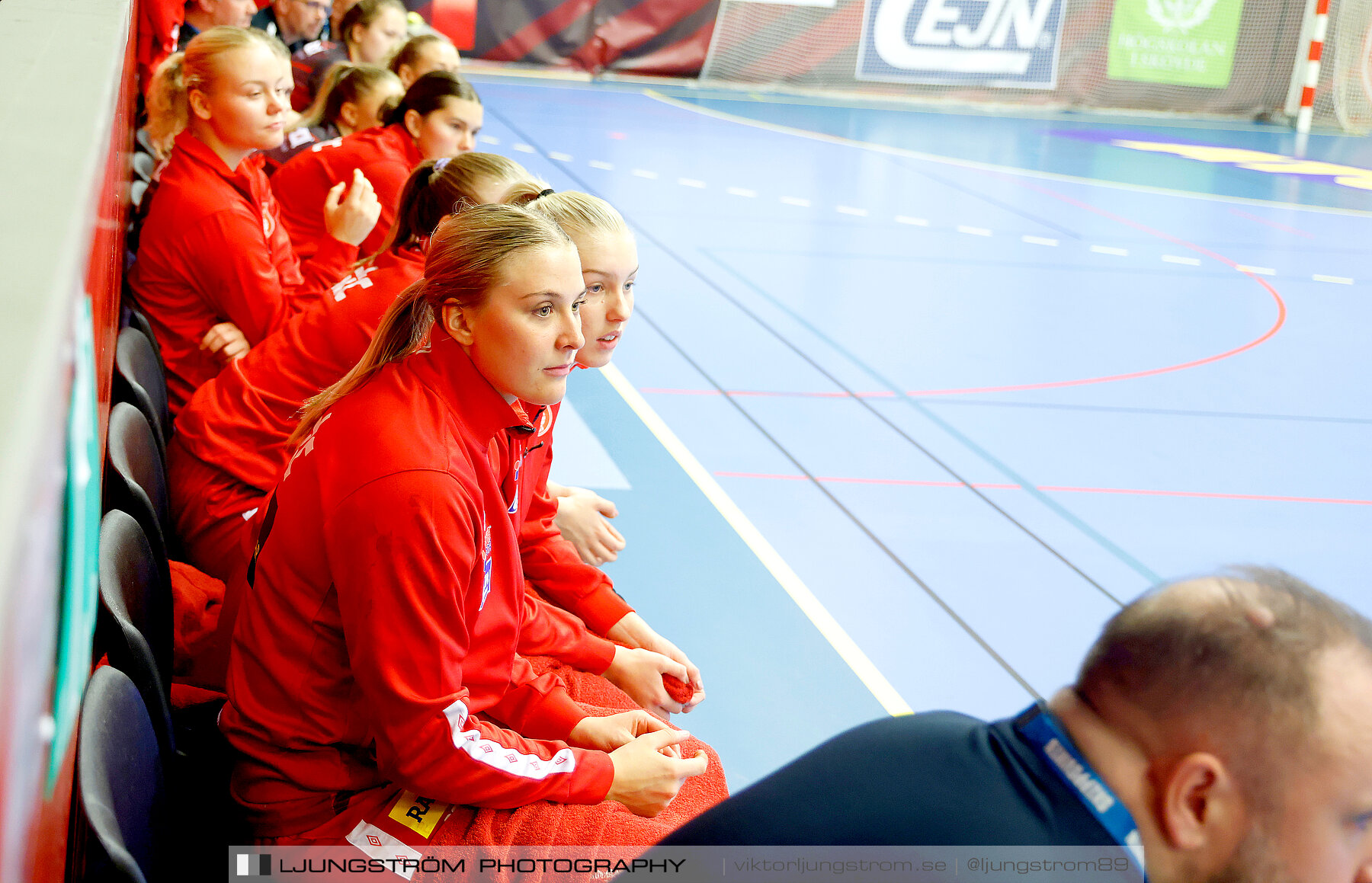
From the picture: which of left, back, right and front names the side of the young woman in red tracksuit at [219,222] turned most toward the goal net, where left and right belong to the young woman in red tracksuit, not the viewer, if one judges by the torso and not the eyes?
left

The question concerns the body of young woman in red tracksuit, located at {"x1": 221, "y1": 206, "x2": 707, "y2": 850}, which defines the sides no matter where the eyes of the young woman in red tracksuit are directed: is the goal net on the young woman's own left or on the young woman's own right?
on the young woman's own left

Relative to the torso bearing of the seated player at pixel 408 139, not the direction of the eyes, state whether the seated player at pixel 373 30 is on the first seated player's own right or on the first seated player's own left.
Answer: on the first seated player's own left

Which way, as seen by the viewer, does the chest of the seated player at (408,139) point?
to the viewer's right

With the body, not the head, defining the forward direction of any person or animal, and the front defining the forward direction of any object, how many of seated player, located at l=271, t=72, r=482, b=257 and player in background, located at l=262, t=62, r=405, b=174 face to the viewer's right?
2

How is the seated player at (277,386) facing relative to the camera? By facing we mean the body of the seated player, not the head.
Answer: to the viewer's right

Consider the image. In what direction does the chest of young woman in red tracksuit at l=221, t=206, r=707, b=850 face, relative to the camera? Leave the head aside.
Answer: to the viewer's right

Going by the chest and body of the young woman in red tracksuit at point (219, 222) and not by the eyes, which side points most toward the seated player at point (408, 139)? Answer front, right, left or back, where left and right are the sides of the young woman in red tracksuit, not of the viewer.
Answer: left

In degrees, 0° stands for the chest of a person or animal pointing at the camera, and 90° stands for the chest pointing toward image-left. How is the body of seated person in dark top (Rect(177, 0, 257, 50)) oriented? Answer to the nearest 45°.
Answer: approximately 270°

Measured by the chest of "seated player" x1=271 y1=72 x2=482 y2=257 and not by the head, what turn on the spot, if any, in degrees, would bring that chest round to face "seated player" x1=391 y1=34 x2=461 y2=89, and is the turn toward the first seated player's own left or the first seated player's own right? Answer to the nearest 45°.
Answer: approximately 90° to the first seated player's own left

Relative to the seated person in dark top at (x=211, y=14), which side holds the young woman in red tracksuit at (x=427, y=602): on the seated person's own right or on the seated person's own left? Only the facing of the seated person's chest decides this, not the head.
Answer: on the seated person's own right

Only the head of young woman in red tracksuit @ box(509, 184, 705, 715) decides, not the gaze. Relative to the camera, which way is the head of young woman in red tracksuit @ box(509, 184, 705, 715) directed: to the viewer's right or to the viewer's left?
to the viewer's right

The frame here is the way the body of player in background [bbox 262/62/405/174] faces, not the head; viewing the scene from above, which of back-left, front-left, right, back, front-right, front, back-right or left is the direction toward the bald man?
right

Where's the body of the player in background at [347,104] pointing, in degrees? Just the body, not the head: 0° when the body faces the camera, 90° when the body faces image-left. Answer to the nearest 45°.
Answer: approximately 270°

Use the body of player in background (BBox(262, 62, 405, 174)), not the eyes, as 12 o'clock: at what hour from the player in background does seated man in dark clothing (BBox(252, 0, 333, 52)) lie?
The seated man in dark clothing is roughly at 9 o'clock from the player in background.
